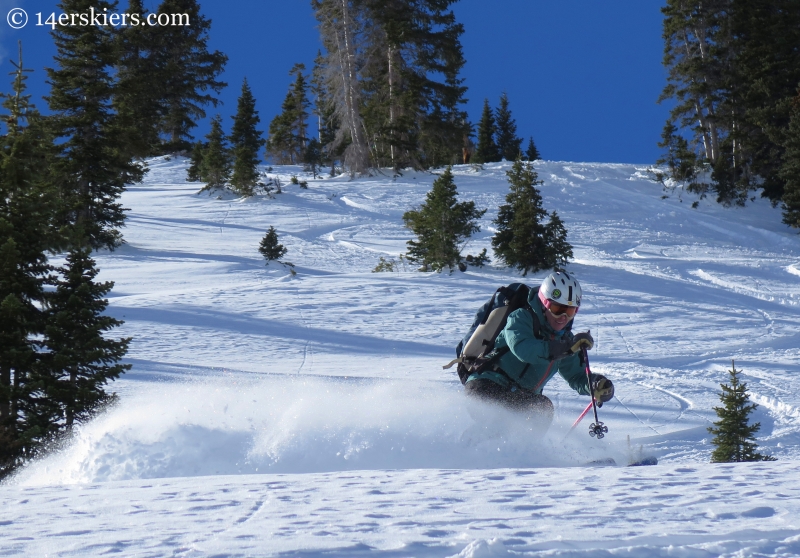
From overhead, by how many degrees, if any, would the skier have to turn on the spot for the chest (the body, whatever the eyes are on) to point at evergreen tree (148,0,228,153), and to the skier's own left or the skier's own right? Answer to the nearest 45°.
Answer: approximately 180°

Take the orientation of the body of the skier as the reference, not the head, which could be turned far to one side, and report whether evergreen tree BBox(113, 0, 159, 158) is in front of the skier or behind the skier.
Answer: behind

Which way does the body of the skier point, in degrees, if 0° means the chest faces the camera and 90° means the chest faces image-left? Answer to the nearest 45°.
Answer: approximately 315°

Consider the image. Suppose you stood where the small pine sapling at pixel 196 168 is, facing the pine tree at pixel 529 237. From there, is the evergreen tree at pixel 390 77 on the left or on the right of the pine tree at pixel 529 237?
left

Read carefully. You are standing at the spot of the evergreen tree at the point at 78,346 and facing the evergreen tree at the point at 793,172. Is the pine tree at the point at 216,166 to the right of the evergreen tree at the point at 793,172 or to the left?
left

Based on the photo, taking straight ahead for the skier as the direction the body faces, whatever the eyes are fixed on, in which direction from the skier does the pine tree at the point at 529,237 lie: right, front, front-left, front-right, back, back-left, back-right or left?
back-left

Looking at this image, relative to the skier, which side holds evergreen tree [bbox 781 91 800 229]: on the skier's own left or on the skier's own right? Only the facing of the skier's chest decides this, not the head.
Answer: on the skier's own left

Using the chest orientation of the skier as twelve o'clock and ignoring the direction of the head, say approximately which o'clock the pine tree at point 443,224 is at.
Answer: The pine tree is roughly at 7 o'clock from the skier.

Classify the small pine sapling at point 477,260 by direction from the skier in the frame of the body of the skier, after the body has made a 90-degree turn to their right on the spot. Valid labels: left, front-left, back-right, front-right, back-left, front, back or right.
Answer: back-right
